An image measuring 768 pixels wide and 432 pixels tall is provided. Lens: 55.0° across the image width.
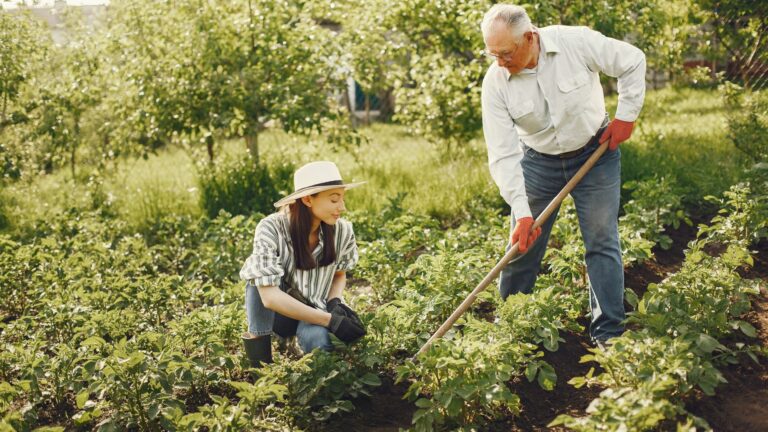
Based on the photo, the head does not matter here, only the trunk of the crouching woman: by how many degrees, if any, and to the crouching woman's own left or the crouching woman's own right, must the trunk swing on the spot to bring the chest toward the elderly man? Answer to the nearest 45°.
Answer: approximately 45° to the crouching woman's own left

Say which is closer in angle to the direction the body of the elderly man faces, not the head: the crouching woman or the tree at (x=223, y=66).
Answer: the crouching woman

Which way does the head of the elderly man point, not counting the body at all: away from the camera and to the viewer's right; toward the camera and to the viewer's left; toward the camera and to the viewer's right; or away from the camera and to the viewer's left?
toward the camera and to the viewer's left

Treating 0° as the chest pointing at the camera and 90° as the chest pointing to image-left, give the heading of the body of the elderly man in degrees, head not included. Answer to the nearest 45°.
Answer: approximately 45°

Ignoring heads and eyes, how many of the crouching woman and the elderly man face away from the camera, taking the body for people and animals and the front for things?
0

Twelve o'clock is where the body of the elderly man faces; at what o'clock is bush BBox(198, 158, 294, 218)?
The bush is roughly at 3 o'clock from the elderly man.

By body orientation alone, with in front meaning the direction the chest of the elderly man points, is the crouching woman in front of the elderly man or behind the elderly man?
in front

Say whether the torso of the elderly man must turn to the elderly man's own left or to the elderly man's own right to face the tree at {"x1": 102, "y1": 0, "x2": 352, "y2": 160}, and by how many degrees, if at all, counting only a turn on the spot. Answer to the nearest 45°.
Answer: approximately 90° to the elderly man's own right

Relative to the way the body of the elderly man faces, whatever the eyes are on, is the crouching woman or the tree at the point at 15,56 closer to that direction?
the crouching woman

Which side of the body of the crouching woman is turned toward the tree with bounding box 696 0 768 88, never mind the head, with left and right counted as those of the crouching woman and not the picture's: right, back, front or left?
left

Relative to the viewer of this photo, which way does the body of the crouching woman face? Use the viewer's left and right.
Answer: facing the viewer and to the right of the viewer
